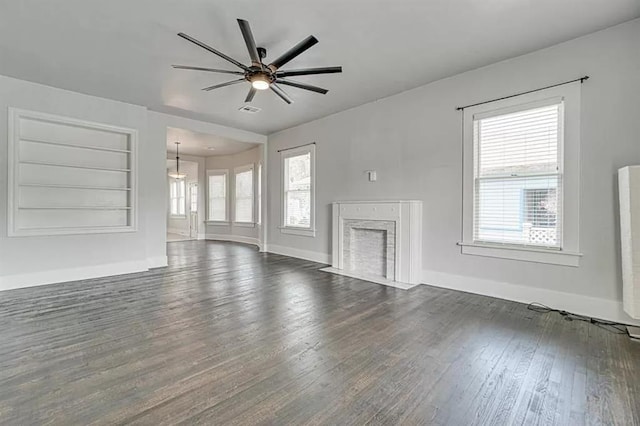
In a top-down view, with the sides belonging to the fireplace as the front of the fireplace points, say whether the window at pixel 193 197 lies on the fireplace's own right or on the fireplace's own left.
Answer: on the fireplace's own right

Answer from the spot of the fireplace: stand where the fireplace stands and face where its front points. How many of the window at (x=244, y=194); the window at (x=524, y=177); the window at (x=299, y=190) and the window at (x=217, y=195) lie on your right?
3

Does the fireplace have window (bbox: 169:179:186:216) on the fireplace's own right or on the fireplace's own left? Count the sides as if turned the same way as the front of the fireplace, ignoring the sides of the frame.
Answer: on the fireplace's own right

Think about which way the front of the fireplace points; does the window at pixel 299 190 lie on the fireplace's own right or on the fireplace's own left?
on the fireplace's own right

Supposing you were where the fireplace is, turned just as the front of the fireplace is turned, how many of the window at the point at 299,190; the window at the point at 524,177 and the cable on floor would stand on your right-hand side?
1

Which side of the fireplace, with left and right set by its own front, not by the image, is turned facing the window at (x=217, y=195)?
right

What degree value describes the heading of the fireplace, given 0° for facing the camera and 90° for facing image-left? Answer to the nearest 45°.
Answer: approximately 45°

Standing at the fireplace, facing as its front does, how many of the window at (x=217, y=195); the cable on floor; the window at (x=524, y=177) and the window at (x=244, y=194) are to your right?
2

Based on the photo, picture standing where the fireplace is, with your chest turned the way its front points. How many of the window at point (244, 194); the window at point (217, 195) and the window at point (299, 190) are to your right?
3

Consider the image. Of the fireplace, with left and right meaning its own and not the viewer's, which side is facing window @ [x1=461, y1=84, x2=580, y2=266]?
left

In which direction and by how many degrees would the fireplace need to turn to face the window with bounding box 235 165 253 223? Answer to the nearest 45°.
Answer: approximately 90° to its right
